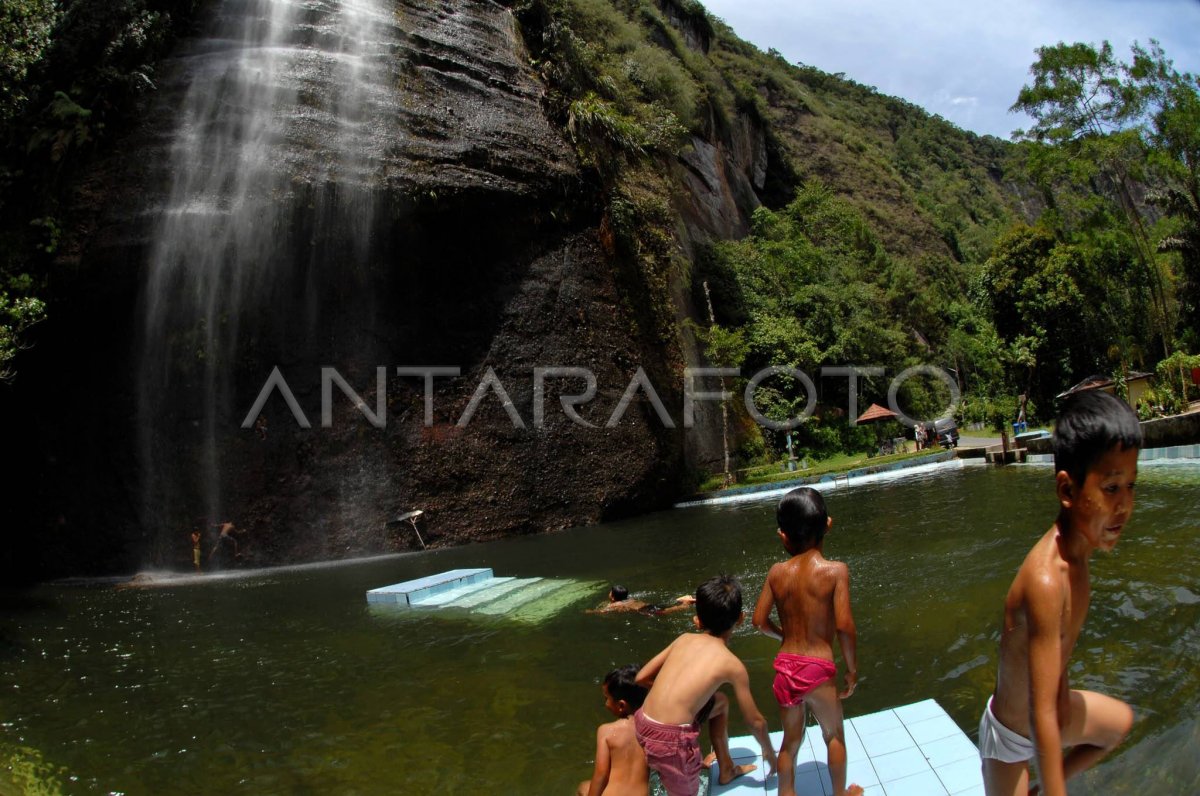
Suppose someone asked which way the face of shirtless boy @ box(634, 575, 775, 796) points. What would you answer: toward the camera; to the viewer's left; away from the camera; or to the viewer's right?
away from the camera

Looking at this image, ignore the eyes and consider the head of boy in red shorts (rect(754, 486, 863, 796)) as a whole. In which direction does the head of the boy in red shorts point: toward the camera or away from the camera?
away from the camera

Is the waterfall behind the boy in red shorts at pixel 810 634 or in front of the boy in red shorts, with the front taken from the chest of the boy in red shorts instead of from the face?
in front

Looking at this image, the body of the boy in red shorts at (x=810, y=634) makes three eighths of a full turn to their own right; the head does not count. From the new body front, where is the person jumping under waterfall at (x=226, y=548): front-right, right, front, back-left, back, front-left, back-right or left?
back

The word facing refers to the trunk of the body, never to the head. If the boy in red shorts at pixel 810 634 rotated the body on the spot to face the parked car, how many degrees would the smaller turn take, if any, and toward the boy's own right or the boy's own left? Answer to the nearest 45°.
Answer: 0° — they already face it

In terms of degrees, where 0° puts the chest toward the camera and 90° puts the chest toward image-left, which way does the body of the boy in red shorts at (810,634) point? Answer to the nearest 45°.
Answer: approximately 180°

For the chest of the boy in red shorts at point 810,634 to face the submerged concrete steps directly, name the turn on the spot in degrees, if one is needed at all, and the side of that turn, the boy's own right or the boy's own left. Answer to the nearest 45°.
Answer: approximately 45° to the boy's own left

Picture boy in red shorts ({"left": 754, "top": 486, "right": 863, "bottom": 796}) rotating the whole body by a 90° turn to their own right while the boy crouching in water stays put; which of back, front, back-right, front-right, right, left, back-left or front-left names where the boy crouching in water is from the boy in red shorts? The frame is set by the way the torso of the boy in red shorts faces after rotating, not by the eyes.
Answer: back

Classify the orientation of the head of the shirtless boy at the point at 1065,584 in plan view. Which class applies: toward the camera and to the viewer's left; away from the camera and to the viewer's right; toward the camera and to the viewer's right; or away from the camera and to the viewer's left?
toward the camera and to the viewer's right
